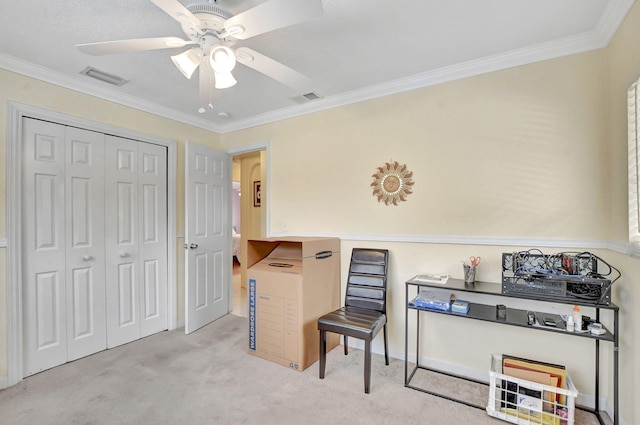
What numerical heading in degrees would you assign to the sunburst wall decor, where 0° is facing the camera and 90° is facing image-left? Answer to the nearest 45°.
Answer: approximately 0°

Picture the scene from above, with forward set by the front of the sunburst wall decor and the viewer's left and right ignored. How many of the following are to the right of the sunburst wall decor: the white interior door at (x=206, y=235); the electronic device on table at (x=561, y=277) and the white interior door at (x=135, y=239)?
2

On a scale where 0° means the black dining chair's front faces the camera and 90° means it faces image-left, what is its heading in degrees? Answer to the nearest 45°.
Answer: approximately 45°

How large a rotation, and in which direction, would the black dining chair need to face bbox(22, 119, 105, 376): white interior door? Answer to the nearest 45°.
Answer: approximately 45° to its right

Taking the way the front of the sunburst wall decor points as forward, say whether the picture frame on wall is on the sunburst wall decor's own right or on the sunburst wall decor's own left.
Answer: on the sunburst wall decor's own right

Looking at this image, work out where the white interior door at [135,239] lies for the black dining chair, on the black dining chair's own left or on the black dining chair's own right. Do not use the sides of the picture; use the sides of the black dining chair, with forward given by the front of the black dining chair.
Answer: on the black dining chair's own right
